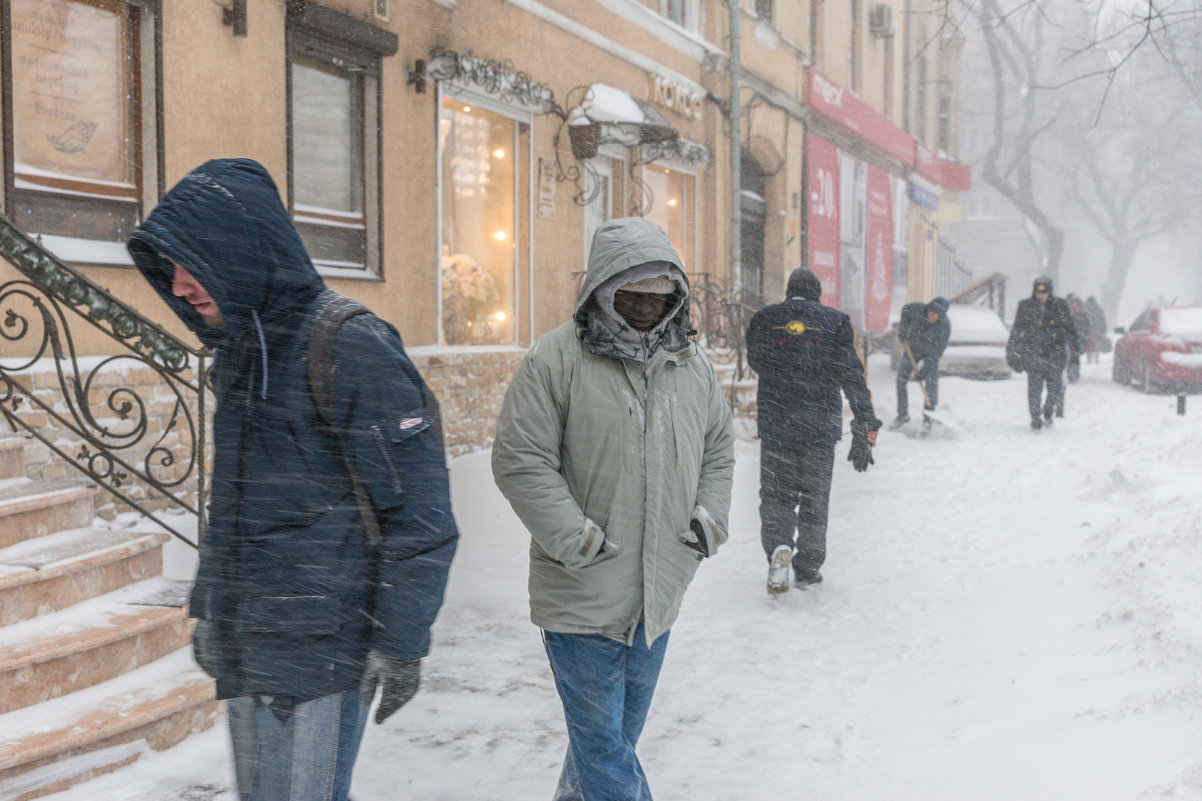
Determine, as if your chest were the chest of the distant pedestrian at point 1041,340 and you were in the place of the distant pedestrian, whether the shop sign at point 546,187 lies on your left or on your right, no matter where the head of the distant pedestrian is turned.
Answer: on your right

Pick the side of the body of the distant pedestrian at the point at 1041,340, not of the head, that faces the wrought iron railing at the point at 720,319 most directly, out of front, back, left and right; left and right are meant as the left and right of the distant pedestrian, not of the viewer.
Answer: right

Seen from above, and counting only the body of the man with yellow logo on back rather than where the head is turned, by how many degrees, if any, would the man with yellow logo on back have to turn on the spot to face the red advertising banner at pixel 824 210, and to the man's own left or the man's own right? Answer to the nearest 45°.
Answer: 0° — they already face it

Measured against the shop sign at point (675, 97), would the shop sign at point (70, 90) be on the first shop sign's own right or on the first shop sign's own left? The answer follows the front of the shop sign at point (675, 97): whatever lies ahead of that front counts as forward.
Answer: on the first shop sign's own right

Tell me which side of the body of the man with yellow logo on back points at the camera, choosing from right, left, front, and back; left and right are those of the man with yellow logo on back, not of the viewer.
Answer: back

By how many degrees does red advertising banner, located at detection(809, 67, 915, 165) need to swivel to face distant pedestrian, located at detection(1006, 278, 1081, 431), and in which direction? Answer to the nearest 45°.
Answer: approximately 45° to its right

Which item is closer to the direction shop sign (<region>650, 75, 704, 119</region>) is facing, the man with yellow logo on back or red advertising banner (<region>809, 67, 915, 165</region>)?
the man with yellow logo on back
